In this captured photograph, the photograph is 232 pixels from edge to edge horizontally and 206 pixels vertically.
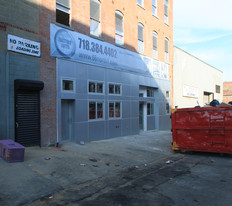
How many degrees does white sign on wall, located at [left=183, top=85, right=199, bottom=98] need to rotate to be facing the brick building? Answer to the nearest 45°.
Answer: approximately 45° to its right

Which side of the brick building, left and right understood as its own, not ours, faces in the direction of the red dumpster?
front

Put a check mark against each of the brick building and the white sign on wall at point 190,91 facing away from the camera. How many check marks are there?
0

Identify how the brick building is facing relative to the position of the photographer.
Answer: facing the viewer and to the right of the viewer

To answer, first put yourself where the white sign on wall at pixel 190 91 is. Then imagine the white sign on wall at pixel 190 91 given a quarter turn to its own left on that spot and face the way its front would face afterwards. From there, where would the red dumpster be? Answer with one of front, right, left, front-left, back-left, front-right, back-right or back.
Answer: back-right

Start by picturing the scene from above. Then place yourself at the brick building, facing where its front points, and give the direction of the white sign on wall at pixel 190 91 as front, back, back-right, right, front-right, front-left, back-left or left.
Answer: left
